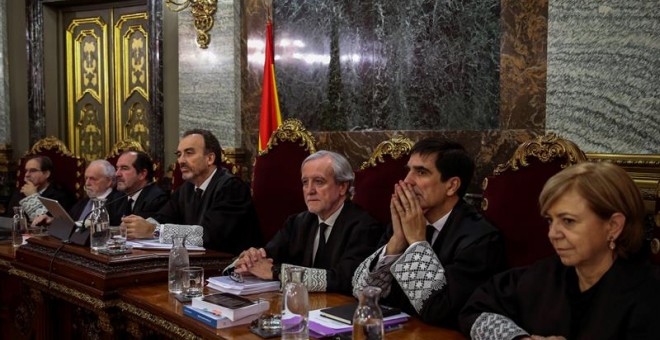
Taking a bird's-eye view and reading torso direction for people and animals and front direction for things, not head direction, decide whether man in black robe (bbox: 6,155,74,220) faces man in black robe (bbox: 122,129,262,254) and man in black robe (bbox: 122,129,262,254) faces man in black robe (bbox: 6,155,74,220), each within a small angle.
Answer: no

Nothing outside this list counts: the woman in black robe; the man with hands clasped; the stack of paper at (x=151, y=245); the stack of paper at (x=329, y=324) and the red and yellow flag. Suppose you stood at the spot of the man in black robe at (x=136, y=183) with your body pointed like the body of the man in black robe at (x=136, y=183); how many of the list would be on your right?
0

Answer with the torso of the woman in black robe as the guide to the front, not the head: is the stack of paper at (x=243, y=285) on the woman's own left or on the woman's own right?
on the woman's own right

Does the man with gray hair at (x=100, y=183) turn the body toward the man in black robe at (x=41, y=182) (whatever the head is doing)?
no

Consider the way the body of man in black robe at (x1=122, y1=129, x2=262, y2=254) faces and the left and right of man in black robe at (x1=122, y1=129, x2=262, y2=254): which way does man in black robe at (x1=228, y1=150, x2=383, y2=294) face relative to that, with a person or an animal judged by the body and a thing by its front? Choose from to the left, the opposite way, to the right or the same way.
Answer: the same way

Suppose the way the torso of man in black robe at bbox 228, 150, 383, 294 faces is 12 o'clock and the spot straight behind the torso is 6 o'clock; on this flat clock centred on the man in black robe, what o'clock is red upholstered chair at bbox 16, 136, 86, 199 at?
The red upholstered chair is roughly at 3 o'clock from the man in black robe.

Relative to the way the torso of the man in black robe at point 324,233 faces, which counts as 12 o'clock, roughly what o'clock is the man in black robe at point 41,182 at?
the man in black robe at point 41,182 is roughly at 3 o'clock from the man in black robe at point 324,233.

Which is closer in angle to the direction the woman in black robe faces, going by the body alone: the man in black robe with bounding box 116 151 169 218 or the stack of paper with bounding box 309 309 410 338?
the stack of paper

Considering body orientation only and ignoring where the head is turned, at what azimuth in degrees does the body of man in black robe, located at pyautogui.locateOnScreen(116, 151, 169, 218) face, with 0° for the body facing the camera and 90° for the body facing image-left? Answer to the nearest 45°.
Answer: approximately 45°

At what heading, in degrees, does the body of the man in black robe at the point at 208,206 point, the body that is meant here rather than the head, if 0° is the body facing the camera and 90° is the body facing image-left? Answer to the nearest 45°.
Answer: approximately 45°

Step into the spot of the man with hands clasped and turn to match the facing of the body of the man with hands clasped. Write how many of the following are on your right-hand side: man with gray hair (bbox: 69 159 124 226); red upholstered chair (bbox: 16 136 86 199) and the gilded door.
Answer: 3

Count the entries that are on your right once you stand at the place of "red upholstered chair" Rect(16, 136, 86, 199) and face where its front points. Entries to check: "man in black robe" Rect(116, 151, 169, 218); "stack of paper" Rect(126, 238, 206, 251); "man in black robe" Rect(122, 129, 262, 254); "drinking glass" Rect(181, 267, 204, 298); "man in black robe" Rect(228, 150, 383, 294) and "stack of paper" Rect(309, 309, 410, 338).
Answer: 0

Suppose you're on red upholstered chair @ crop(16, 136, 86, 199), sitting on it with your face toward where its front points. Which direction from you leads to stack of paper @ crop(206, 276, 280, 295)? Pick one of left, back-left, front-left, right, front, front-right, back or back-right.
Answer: front-left

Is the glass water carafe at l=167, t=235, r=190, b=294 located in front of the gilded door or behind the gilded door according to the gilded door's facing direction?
in front

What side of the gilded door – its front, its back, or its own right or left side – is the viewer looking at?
front

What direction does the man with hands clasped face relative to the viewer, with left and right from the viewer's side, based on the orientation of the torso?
facing the viewer and to the left of the viewer

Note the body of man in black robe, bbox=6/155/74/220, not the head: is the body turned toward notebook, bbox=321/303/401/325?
no

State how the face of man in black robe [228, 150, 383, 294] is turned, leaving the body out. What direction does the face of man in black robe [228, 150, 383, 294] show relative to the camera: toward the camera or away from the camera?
toward the camera

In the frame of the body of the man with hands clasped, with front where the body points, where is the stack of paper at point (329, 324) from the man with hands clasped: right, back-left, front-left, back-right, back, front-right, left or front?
front

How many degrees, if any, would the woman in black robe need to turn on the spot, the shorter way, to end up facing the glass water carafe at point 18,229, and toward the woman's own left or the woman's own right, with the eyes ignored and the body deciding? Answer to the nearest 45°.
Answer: approximately 45° to the woman's own right
